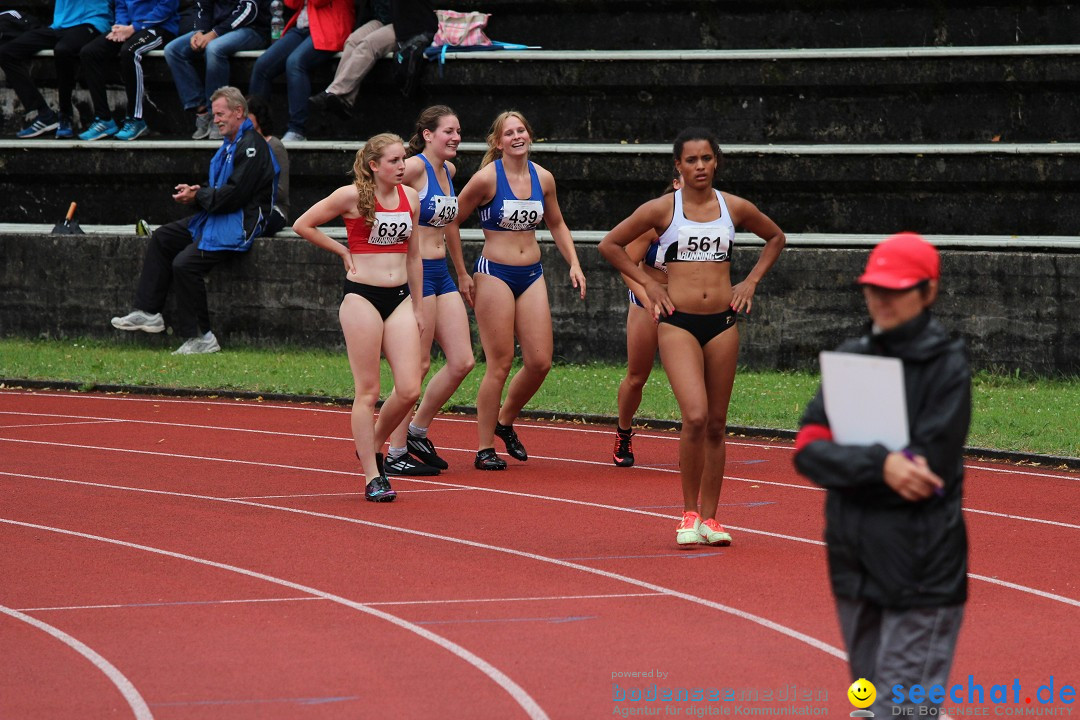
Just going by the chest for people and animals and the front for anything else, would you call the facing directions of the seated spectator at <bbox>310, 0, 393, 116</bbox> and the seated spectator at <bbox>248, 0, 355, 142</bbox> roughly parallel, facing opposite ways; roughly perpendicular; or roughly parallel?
roughly parallel

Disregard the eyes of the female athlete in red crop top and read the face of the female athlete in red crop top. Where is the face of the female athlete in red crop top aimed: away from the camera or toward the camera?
toward the camera

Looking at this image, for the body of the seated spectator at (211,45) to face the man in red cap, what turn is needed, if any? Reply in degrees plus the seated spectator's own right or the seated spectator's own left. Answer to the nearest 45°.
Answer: approximately 45° to the seated spectator's own left

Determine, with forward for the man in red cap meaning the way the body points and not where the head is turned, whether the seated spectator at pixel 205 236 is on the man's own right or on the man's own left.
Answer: on the man's own right

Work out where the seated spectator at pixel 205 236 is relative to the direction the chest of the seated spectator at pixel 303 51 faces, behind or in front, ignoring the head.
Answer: in front

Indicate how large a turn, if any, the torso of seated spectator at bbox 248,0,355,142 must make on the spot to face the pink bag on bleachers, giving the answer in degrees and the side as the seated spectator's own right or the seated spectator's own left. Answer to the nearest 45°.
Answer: approximately 135° to the seated spectator's own left

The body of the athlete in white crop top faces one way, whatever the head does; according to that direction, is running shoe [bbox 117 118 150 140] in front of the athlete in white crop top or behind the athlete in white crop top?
behind

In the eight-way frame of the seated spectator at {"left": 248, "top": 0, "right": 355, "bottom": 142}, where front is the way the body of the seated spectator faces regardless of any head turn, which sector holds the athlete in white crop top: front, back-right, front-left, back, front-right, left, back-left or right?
front-left

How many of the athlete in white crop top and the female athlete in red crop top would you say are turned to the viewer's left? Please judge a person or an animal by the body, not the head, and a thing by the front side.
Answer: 0

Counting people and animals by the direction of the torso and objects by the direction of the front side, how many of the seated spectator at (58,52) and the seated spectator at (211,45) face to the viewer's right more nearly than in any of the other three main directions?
0

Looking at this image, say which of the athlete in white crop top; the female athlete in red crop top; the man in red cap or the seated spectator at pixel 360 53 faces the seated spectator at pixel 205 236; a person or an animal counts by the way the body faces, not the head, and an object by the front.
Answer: the seated spectator at pixel 360 53

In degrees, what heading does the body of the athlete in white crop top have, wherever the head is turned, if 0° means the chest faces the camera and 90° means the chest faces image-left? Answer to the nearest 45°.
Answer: approximately 0°

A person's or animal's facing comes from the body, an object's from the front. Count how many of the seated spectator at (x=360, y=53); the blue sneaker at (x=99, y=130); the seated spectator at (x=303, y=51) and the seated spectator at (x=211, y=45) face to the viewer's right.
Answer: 0

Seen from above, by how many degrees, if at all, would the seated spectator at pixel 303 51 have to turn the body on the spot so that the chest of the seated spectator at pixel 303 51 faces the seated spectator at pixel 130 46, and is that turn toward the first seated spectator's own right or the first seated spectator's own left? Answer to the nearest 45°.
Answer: approximately 90° to the first seated spectator's own right

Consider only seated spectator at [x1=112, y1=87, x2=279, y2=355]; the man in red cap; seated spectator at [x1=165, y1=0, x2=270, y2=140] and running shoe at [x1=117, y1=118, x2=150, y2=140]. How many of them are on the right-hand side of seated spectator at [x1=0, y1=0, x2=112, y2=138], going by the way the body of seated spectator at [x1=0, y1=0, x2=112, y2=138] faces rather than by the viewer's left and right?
0

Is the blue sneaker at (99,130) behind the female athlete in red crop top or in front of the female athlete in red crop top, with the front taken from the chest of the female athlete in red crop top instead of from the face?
behind

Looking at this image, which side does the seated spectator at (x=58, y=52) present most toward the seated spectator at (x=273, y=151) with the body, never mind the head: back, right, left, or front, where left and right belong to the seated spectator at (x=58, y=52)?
left

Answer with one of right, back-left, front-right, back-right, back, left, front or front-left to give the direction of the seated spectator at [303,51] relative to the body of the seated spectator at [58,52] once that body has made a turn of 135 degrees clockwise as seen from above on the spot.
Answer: back-right

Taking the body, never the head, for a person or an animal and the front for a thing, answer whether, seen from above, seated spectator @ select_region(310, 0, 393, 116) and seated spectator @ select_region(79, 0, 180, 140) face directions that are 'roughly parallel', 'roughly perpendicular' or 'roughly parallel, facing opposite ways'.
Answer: roughly parallel

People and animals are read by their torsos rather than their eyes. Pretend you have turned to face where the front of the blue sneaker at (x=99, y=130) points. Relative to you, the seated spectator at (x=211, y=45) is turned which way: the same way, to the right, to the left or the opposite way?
the same way

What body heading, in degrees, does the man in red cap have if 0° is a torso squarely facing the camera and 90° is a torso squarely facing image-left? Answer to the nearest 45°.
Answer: approximately 45°

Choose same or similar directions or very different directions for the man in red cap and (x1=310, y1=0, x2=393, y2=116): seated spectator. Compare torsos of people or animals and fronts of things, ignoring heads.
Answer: same or similar directions

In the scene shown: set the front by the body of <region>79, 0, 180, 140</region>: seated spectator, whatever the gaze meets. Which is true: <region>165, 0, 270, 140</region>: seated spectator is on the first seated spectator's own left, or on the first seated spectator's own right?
on the first seated spectator's own left
